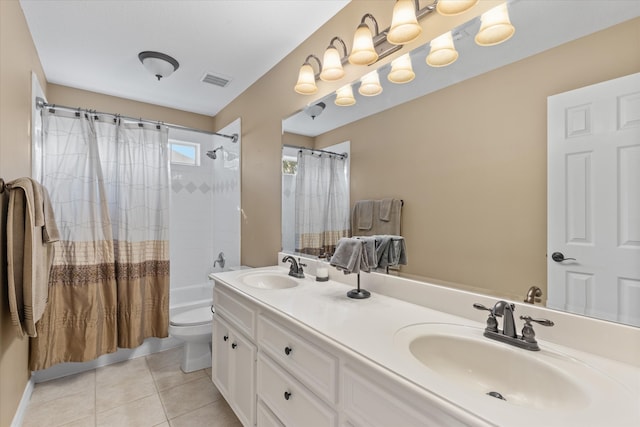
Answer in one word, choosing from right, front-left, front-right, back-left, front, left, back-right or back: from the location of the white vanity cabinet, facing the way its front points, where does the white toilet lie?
right

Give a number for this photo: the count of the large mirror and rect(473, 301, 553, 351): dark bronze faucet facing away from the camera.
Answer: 0

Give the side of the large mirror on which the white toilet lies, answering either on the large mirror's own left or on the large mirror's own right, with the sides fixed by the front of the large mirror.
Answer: on the large mirror's own right

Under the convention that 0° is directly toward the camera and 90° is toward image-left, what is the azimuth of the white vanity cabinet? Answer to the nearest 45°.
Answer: approximately 45°

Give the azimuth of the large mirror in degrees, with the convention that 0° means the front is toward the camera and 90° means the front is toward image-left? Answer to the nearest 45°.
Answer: approximately 45°

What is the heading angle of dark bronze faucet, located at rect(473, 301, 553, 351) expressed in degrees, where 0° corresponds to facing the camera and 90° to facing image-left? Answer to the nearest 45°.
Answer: approximately 45°

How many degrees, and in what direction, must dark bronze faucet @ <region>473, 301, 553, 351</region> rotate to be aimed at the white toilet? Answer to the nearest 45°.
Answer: approximately 45° to its right

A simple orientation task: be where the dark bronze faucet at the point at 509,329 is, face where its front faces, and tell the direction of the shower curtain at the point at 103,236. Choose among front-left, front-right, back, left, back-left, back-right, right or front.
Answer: front-right
